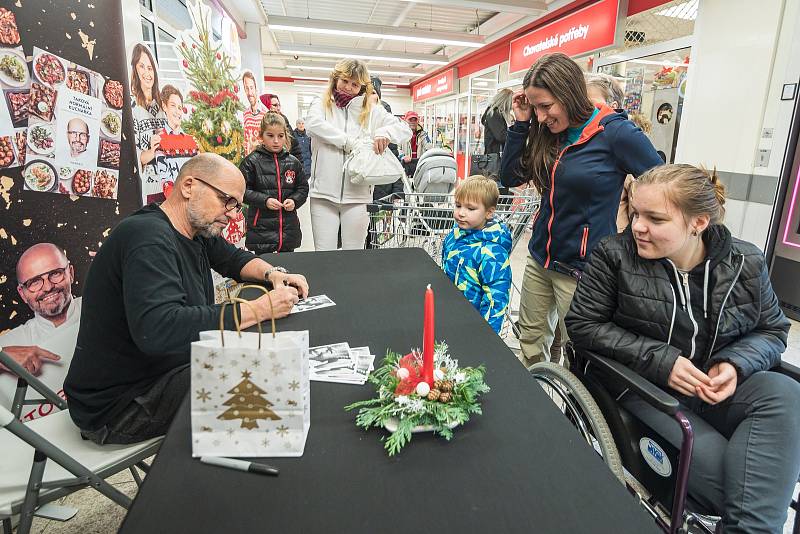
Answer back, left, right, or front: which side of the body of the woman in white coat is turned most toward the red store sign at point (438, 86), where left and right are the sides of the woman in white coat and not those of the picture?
back

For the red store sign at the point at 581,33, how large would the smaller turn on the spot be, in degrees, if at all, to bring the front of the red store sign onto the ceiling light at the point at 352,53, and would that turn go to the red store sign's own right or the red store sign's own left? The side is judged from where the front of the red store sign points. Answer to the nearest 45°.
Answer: approximately 90° to the red store sign's own right

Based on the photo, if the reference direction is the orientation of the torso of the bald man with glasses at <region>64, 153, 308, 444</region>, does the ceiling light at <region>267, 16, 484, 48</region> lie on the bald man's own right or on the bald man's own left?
on the bald man's own left

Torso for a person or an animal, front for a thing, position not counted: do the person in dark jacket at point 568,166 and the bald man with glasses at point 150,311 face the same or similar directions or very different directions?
very different directions

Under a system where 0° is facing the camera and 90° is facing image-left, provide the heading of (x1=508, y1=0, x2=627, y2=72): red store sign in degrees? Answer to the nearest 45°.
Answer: approximately 45°

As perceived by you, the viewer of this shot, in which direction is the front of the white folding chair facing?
facing to the right of the viewer

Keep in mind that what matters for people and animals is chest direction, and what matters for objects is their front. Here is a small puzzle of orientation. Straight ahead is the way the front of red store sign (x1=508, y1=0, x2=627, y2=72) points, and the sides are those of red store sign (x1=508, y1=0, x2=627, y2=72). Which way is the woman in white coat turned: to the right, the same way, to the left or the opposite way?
to the left

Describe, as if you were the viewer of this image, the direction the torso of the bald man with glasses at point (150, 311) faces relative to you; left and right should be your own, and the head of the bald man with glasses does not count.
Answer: facing to the right of the viewer
